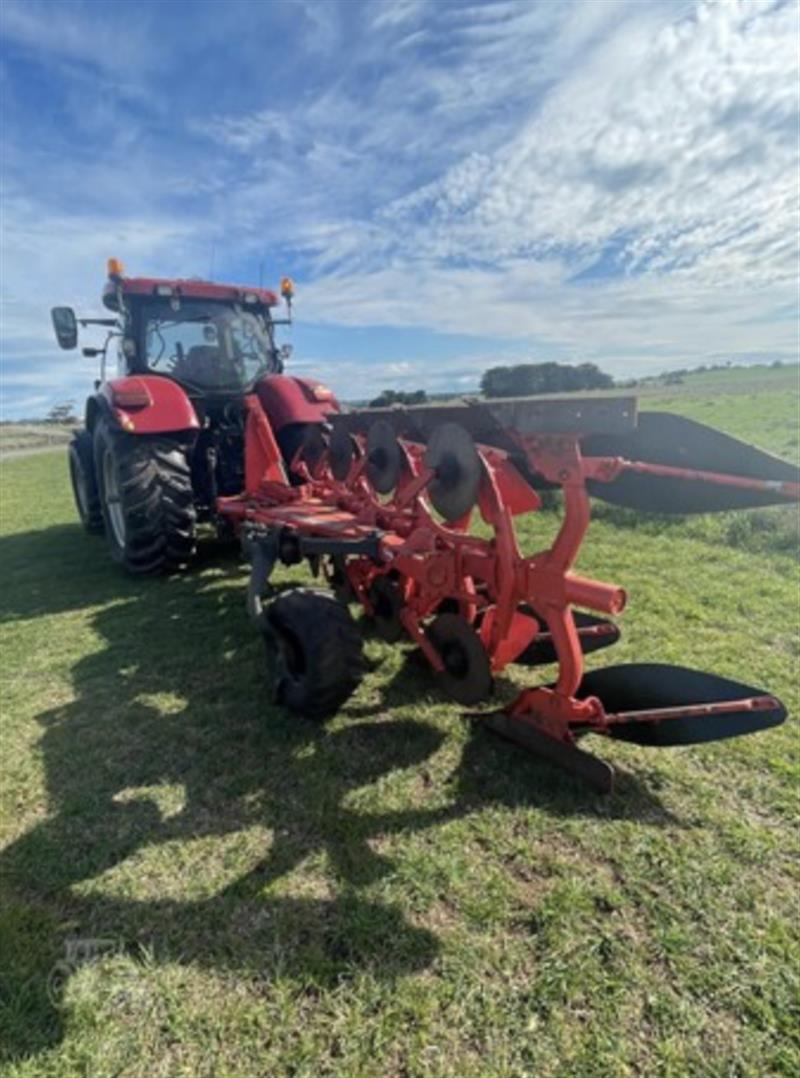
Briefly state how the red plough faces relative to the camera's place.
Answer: facing away from the viewer and to the left of the viewer

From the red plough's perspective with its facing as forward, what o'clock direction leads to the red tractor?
The red tractor is roughly at 12 o'clock from the red plough.
